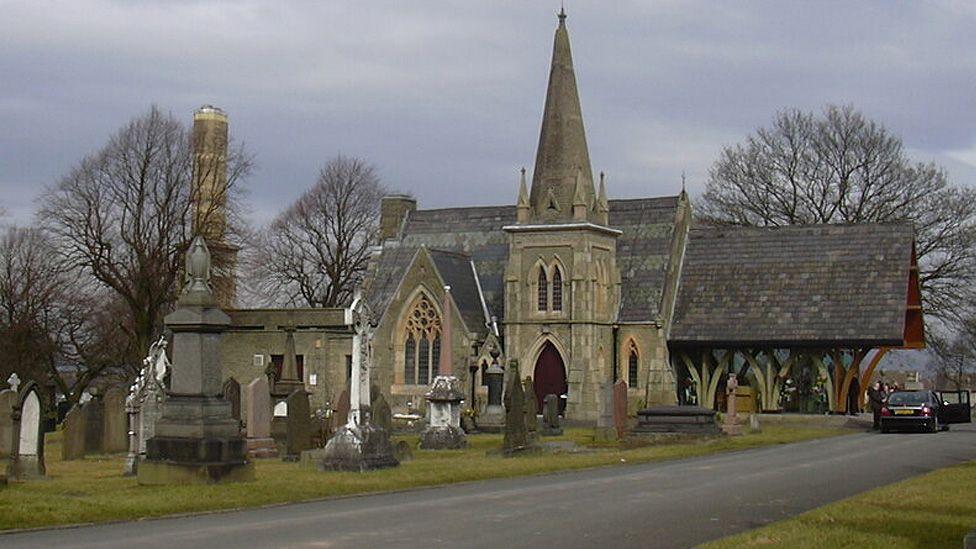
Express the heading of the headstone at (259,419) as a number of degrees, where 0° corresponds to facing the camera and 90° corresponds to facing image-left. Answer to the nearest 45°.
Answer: approximately 315°

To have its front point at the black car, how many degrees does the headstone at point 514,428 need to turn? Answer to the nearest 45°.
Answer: approximately 90° to its left

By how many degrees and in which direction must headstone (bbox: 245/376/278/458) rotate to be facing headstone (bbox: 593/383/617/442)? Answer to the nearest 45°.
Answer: approximately 90° to its left

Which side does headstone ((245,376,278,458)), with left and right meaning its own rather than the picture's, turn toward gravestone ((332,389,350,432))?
left

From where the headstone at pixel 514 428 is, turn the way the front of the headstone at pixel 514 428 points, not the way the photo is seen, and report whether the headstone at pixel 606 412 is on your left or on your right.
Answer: on your left

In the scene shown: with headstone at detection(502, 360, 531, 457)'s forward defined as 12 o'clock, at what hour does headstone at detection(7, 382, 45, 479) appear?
headstone at detection(7, 382, 45, 479) is roughly at 3 o'clock from headstone at detection(502, 360, 531, 457).
